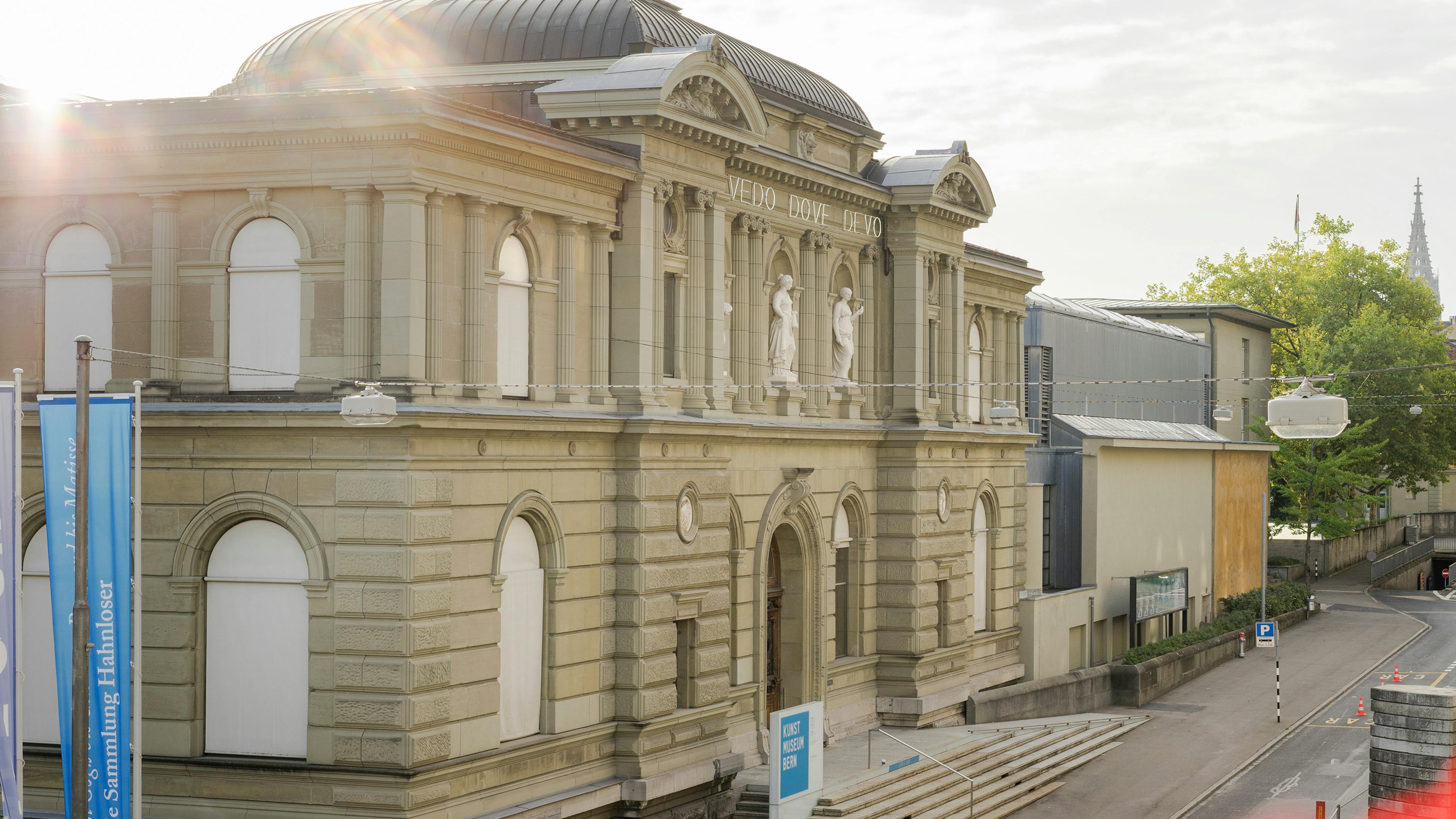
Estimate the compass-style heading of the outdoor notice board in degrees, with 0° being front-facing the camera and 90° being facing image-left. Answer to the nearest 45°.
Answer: approximately 315°

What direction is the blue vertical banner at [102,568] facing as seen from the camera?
toward the camera

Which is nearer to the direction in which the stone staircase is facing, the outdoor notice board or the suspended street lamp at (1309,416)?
the suspended street lamp

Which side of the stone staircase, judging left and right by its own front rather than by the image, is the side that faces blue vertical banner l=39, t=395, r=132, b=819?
right

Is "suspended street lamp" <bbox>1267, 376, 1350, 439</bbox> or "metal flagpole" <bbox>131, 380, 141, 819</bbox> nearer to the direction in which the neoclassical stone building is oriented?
the suspended street lamp
